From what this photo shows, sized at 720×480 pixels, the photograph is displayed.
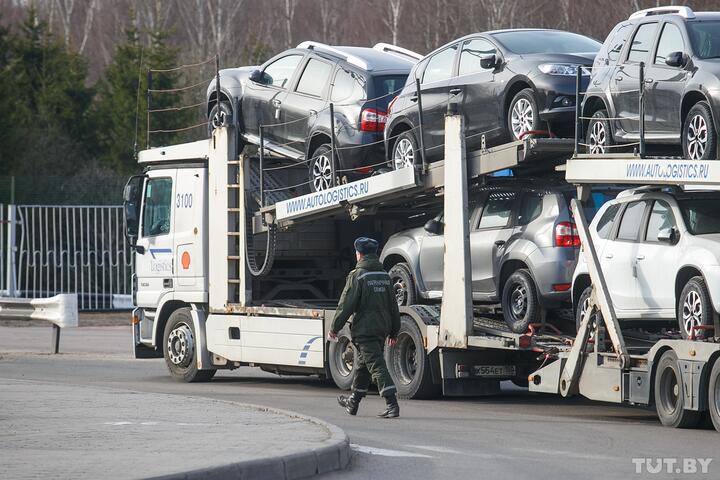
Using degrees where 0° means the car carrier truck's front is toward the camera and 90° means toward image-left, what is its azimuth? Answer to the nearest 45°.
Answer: approximately 135°

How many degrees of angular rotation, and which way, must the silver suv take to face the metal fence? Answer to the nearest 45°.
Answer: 0° — it already faces it

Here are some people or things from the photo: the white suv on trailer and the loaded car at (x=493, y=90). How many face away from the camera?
0

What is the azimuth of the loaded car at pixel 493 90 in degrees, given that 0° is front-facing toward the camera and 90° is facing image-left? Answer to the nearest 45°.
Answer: approximately 315°

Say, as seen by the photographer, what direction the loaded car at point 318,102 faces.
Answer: facing away from the viewer and to the left of the viewer

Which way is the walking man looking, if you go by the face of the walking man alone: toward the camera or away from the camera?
away from the camera

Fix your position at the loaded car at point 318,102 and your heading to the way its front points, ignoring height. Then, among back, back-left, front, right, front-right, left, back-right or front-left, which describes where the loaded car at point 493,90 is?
back

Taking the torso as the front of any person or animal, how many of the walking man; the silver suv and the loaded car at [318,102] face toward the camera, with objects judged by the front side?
0

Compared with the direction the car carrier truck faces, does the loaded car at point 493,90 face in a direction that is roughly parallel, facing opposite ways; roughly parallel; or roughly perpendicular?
roughly parallel, facing opposite ways

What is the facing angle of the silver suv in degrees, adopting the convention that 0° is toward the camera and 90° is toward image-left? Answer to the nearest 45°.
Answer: approximately 135°

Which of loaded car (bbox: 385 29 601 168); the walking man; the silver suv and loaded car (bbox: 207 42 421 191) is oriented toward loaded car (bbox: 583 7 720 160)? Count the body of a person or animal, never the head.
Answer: loaded car (bbox: 385 29 601 168)
